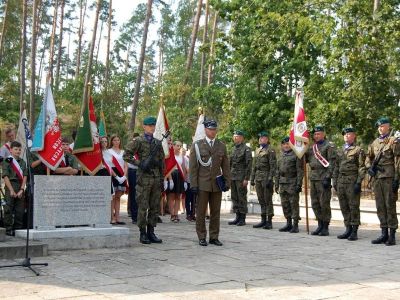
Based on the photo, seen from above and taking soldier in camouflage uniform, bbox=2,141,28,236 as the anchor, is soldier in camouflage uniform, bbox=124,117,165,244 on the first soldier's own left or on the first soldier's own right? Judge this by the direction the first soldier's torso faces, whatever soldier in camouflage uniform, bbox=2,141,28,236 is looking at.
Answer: on the first soldier's own left

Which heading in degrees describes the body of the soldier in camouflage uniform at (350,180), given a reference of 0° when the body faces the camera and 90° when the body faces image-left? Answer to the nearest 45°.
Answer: approximately 45°

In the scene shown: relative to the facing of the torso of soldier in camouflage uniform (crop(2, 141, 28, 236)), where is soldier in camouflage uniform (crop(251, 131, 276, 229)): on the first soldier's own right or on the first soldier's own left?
on the first soldier's own left

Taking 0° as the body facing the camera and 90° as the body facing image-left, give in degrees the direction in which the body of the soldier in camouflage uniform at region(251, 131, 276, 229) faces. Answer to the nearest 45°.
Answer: approximately 45°

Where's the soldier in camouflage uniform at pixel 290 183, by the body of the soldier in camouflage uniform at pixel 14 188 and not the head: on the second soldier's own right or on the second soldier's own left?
on the second soldier's own left
